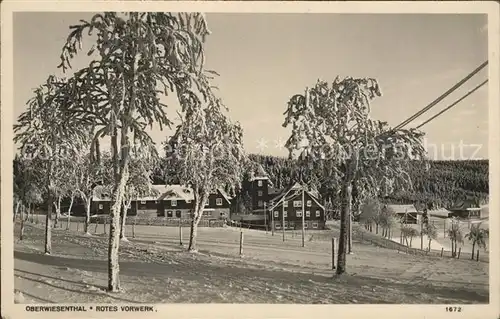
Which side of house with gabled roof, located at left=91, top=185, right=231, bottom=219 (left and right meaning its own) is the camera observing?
front

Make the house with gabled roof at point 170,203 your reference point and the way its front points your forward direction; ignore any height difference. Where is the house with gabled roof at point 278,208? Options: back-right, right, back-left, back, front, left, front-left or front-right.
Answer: left

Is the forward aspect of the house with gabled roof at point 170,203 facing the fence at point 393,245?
no

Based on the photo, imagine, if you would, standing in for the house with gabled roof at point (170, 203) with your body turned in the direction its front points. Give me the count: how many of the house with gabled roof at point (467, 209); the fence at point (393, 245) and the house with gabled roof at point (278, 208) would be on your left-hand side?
3

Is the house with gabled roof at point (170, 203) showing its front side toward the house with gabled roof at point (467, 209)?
no
